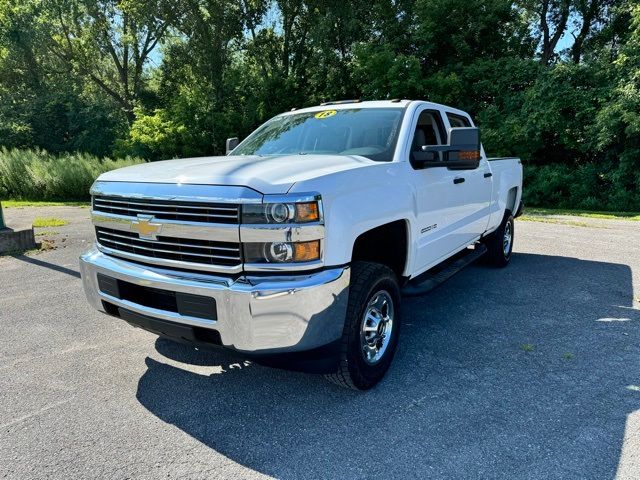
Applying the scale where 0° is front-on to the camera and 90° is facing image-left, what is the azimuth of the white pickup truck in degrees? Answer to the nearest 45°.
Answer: approximately 45°

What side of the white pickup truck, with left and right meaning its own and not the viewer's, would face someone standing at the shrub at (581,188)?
back
